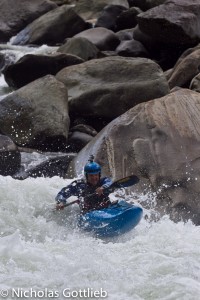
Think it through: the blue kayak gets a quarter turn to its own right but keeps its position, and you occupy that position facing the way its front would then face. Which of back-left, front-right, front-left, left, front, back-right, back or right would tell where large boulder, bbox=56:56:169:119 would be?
back-right

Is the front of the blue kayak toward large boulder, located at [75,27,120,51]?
no

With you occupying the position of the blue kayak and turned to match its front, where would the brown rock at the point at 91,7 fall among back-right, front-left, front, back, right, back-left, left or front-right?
back-left

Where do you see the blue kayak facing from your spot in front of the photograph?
facing the viewer and to the right of the viewer

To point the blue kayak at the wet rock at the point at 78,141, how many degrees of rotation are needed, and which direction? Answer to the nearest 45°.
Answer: approximately 135° to its left

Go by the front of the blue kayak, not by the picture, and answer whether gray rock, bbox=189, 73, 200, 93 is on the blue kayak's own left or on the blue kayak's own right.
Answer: on the blue kayak's own left

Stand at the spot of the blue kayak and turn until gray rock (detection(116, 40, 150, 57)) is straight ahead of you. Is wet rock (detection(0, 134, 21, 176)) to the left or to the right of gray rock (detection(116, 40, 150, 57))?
left

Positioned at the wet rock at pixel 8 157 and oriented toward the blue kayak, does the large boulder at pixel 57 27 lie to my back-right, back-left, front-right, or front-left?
back-left

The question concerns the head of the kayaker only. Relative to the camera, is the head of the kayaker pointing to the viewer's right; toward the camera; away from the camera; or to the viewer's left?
toward the camera

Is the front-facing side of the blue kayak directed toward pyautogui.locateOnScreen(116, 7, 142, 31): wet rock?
no

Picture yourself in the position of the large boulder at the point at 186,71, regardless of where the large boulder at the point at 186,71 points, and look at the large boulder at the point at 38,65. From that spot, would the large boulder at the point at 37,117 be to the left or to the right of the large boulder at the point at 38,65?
left

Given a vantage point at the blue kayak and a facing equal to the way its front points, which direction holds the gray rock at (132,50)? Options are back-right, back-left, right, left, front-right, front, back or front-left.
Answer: back-left

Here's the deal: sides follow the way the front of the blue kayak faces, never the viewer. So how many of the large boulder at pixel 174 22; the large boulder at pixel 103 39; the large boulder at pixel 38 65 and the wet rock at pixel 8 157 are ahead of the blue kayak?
0
